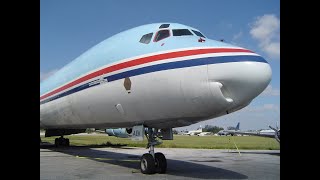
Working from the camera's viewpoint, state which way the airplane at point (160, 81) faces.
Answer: facing the viewer and to the right of the viewer
